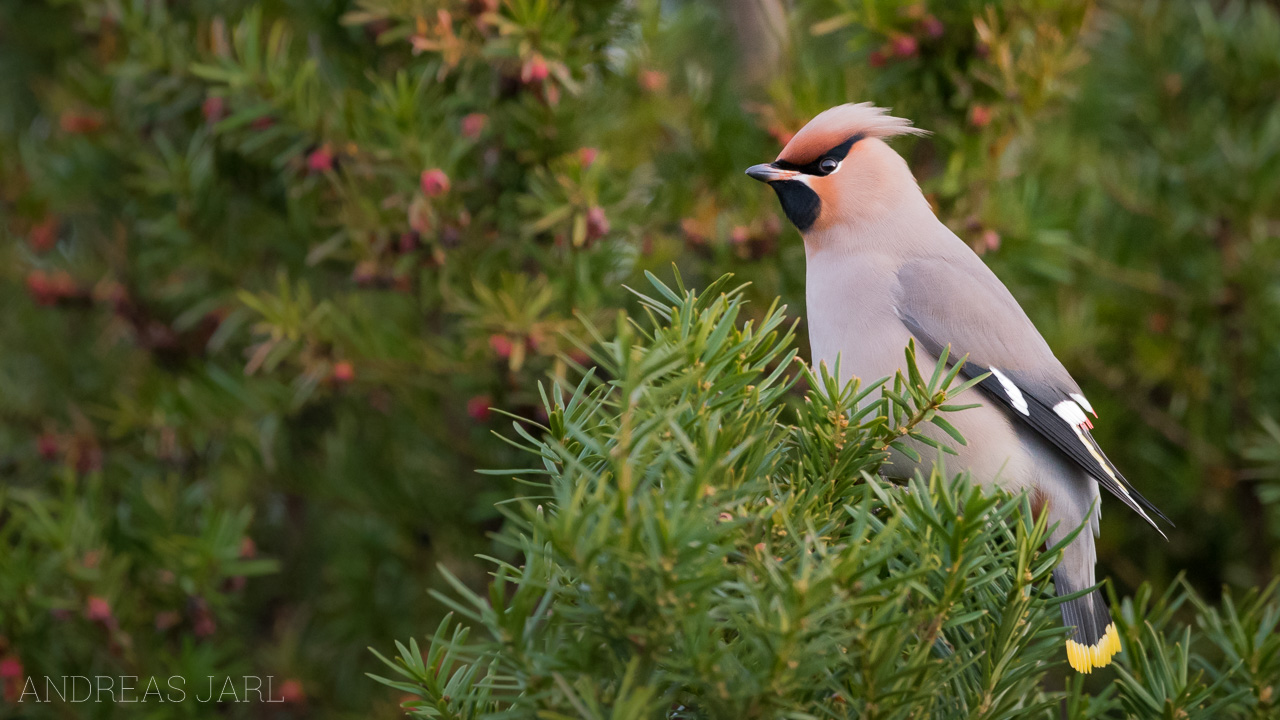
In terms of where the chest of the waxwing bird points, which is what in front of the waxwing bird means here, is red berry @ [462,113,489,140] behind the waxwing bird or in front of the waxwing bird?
in front

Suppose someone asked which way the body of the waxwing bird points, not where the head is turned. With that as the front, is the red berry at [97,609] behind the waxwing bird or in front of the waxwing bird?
in front

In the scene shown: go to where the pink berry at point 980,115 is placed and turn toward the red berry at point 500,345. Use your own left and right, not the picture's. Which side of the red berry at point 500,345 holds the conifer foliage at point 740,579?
left

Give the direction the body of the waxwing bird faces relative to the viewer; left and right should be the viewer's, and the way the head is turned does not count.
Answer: facing to the left of the viewer

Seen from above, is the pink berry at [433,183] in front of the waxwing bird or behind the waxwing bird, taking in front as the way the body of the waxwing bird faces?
in front
